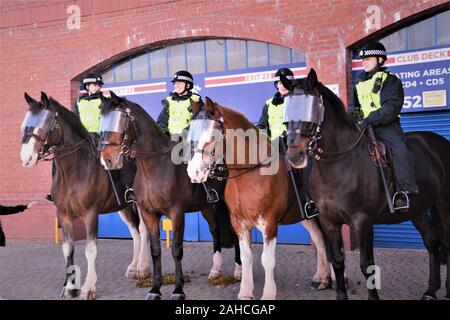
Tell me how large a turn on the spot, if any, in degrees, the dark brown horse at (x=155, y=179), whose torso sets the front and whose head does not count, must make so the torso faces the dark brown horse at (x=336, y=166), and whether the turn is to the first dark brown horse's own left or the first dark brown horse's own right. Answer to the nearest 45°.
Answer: approximately 90° to the first dark brown horse's own left

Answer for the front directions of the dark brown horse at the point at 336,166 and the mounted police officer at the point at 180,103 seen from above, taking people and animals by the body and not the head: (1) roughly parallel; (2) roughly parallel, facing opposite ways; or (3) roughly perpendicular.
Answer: roughly parallel

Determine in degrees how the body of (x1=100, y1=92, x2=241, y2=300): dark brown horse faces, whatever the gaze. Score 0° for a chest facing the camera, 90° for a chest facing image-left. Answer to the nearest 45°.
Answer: approximately 45°

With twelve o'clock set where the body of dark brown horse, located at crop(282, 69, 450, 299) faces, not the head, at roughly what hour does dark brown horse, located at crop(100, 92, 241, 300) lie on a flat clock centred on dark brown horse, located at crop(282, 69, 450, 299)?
dark brown horse, located at crop(100, 92, 241, 300) is roughly at 2 o'clock from dark brown horse, located at crop(282, 69, 450, 299).

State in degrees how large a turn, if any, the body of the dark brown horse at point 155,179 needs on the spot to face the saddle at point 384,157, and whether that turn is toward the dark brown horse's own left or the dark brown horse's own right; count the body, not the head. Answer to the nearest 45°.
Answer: approximately 90° to the dark brown horse's own left

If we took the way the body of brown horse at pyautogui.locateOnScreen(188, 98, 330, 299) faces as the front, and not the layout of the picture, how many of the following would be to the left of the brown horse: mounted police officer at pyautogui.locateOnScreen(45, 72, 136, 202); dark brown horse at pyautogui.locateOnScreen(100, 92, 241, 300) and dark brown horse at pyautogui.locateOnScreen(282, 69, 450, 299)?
1

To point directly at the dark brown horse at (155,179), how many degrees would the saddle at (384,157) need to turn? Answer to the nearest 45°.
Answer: approximately 45° to its right

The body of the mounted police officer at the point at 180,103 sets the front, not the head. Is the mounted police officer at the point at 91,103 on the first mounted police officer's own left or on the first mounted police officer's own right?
on the first mounted police officer's own right

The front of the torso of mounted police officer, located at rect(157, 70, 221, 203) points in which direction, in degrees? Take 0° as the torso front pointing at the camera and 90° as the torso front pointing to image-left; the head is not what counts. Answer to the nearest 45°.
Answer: approximately 45°

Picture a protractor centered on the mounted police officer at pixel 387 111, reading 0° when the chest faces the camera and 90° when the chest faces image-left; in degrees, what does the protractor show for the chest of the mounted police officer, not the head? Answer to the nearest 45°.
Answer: approximately 45°

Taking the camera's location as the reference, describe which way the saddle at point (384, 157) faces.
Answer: facing the viewer and to the left of the viewer

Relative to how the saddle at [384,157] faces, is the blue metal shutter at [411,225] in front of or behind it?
behind

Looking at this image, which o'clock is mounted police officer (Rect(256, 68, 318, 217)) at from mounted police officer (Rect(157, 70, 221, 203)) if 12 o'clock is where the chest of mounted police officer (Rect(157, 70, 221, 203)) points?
mounted police officer (Rect(256, 68, 318, 217)) is roughly at 8 o'clock from mounted police officer (Rect(157, 70, 221, 203)).

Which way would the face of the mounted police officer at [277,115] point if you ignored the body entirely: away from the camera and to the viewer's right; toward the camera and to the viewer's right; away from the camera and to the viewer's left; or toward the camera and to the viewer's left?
toward the camera and to the viewer's left

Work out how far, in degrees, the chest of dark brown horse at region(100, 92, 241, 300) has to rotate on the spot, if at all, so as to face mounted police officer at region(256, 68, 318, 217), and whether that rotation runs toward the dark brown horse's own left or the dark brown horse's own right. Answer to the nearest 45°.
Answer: approximately 135° to the dark brown horse's own left

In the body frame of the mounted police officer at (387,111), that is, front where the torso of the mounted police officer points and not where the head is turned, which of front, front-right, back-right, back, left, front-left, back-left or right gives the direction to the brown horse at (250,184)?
front-right

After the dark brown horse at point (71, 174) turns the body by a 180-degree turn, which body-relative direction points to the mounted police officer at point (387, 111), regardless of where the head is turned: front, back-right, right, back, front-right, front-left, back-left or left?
right
